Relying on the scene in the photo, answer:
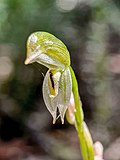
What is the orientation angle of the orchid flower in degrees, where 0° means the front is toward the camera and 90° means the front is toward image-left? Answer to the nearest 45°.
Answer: approximately 45°
